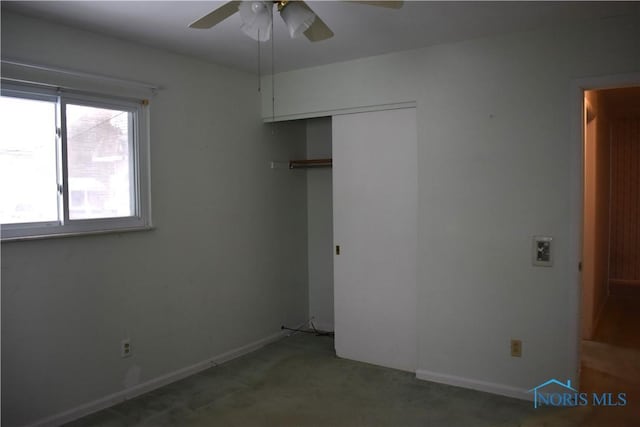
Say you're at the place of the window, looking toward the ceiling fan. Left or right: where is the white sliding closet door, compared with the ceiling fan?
left

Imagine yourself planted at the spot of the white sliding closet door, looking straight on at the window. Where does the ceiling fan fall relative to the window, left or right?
left

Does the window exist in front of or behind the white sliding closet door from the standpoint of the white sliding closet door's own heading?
in front

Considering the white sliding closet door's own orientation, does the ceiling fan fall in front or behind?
in front
